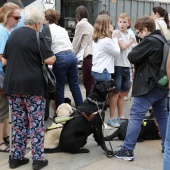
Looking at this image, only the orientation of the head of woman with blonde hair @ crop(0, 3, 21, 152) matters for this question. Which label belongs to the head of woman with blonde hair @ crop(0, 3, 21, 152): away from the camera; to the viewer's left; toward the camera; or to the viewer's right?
to the viewer's right

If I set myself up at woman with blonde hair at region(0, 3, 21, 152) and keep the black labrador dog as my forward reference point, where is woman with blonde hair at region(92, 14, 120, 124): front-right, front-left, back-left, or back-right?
front-left

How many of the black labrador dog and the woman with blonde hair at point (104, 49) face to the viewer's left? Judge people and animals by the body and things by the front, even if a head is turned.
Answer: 0

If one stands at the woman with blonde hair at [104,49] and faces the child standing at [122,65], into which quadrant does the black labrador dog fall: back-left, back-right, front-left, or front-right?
back-right

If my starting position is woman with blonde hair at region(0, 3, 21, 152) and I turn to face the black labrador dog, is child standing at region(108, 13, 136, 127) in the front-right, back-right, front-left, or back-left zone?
front-left

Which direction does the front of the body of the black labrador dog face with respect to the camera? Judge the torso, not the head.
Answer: to the viewer's right

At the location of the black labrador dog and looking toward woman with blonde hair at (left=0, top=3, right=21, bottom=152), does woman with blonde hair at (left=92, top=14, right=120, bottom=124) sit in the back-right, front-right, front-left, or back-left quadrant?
back-right

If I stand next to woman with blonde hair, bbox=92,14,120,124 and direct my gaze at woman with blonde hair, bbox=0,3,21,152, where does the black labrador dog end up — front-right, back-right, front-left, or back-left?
front-left
